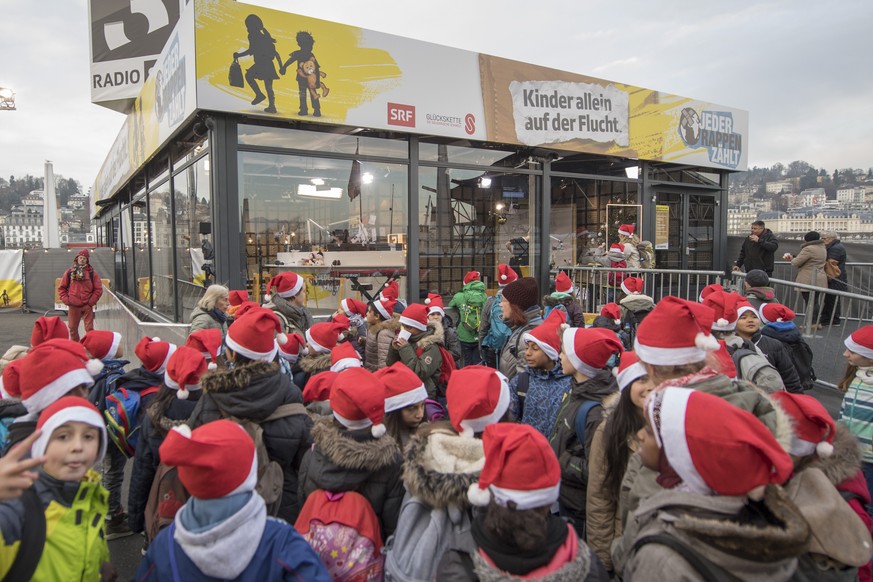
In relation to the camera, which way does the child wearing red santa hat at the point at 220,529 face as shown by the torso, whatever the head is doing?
away from the camera

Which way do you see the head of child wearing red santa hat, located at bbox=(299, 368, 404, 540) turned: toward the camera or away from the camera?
away from the camera

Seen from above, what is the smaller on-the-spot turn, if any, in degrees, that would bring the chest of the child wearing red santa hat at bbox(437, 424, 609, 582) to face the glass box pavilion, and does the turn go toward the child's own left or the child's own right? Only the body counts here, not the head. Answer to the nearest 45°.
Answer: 0° — they already face it

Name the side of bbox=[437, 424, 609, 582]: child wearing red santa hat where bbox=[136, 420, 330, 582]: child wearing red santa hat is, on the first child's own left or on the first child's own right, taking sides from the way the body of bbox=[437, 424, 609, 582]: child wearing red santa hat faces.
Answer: on the first child's own left

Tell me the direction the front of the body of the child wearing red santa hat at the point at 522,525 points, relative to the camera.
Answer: away from the camera

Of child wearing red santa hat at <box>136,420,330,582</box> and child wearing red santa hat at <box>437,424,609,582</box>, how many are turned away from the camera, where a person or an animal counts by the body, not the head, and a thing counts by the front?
2

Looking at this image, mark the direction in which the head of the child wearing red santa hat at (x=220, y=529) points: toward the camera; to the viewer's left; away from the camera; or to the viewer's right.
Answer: away from the camera
